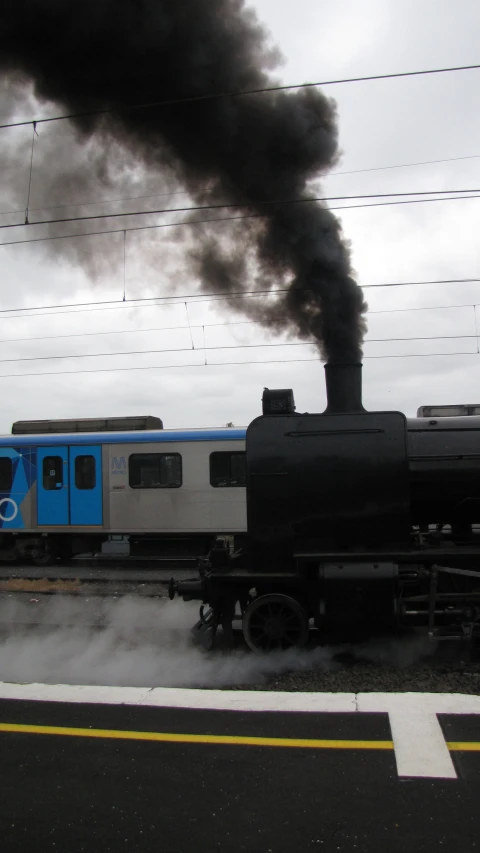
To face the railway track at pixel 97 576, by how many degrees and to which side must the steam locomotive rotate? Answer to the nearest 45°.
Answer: approximately 45° to its right

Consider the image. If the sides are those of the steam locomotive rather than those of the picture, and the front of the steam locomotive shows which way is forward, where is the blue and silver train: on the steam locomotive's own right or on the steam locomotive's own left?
on the steam locomotive's own right

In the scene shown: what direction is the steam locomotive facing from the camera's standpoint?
to the viewer's left
